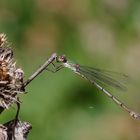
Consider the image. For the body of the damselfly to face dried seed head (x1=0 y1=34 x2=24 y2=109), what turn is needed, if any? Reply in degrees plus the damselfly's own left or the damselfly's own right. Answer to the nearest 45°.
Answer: approximately 45° to the damselfly's own left

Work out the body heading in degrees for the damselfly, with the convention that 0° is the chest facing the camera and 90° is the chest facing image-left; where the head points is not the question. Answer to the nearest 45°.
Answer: approximately 90°
